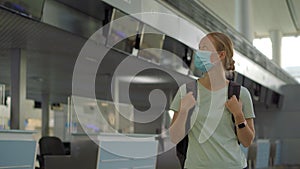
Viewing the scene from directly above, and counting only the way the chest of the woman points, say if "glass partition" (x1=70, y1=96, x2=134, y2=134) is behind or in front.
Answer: behind

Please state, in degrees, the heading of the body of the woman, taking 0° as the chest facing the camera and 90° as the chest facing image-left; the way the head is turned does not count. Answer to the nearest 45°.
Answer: approximately 0°

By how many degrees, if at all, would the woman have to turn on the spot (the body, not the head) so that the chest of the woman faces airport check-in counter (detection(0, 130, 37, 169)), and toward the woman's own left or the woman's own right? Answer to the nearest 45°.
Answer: approximately 135° to the woman's own right

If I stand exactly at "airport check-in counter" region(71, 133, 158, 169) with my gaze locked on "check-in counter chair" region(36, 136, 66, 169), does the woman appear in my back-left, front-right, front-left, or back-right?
back-left

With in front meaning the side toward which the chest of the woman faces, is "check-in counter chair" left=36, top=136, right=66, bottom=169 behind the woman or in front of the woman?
behind
